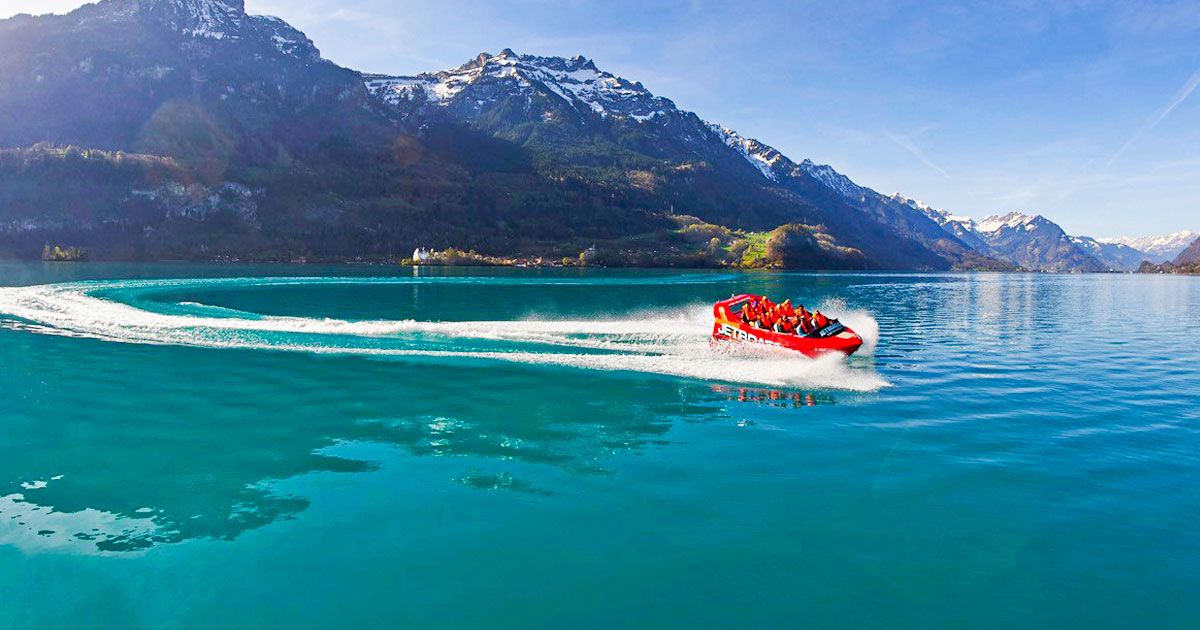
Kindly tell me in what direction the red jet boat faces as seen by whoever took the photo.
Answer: facing to the right of the viewer
